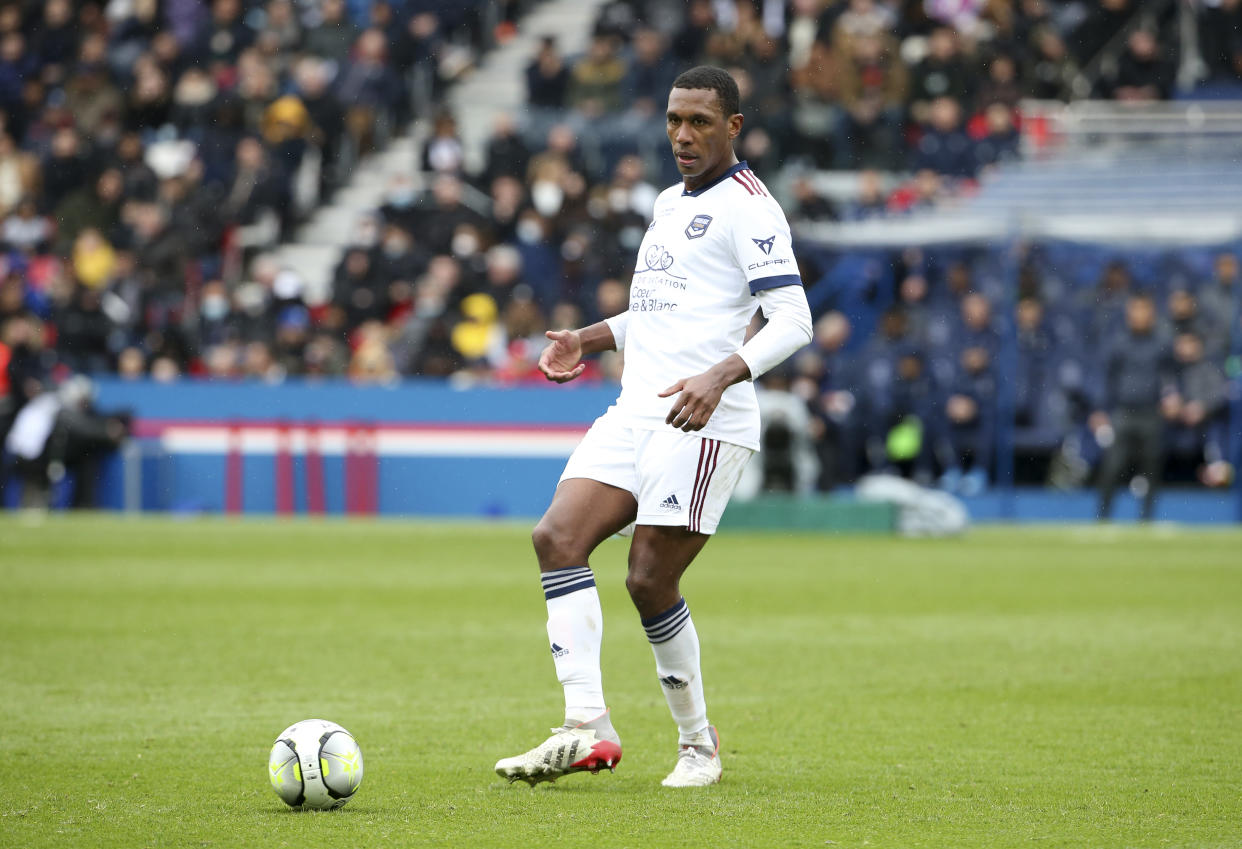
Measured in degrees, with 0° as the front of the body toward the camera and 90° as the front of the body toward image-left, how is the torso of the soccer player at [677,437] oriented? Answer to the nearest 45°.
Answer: approximately 45°

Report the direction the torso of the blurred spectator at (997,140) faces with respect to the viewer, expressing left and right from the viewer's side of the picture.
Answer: facing the viewer

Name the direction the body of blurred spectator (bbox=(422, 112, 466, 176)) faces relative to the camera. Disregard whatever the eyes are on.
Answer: toward the camera

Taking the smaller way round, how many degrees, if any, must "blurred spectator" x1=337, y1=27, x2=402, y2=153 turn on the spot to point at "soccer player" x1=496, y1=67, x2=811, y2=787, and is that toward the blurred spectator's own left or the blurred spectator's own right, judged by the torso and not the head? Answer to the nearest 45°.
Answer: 0° — they already face them

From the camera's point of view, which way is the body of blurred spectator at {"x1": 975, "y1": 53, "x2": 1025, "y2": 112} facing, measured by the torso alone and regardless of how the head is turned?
toward the camera

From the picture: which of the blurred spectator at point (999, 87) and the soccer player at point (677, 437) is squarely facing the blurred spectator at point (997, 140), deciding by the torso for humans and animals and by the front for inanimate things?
the blurred spectator at point (999, 87)

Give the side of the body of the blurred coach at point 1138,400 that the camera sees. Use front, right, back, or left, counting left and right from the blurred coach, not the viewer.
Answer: front

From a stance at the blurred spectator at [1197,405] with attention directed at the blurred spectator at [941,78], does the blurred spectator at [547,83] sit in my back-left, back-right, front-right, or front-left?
front-left

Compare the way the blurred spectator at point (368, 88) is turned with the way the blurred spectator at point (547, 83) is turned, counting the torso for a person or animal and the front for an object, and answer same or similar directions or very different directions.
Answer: same or similar directions

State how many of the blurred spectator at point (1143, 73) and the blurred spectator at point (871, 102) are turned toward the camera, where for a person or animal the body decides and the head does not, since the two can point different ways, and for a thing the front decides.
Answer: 2

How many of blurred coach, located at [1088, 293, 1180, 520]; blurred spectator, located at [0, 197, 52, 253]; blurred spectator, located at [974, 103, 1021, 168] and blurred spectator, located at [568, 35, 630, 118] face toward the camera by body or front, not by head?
4

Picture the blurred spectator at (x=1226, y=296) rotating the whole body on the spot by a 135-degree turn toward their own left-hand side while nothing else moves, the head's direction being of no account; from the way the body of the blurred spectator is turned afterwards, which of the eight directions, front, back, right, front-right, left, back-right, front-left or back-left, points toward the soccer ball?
back-right

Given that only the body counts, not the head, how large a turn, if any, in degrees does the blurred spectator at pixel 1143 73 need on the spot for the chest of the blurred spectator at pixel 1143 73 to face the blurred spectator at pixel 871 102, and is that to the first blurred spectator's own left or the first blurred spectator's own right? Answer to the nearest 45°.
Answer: approximately 45° to the first blurred spectator's own right

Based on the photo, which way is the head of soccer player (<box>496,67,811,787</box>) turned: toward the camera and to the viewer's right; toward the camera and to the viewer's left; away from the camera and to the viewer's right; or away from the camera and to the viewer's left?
toward the camera and to the viewer's left

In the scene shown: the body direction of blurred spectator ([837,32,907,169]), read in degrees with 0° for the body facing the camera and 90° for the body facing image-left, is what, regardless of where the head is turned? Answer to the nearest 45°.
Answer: approximately 0°

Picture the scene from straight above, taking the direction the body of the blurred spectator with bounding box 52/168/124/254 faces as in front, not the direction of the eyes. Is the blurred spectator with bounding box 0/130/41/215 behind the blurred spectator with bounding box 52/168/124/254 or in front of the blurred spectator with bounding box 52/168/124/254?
behind
